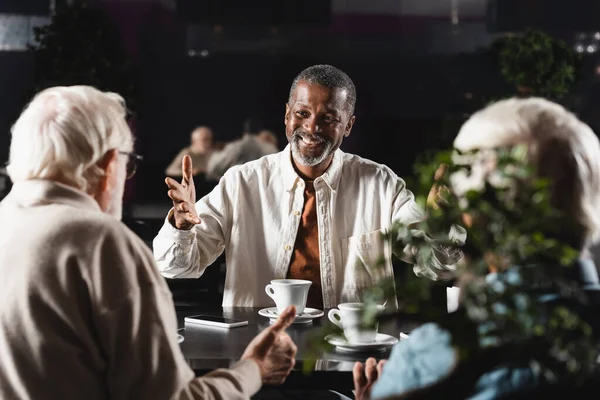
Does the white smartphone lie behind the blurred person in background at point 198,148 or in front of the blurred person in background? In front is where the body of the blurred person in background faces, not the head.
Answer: in front

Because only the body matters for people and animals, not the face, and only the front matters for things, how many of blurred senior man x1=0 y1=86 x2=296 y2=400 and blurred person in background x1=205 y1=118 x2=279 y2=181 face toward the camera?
0

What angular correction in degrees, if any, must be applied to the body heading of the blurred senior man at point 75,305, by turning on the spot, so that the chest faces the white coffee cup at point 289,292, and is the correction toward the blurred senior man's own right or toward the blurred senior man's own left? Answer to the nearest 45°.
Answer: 0° — they already face it

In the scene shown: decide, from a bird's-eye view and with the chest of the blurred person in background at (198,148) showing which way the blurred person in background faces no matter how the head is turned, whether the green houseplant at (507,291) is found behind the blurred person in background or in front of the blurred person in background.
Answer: in front

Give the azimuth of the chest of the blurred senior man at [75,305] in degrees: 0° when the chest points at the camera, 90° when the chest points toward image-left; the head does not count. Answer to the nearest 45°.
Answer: approximately 225°

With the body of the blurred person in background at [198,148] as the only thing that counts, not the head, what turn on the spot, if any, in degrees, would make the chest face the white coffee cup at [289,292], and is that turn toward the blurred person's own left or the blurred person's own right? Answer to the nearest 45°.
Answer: approximately 45° to the blurred person's own right

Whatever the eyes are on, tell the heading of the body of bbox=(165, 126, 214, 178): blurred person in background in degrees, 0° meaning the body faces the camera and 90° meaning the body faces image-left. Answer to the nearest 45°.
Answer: approximately 315°

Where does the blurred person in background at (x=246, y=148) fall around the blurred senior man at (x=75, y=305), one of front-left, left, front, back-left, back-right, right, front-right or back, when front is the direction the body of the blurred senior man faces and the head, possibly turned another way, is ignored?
front-left

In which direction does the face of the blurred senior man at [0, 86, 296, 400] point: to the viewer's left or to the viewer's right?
to the viewer's right
